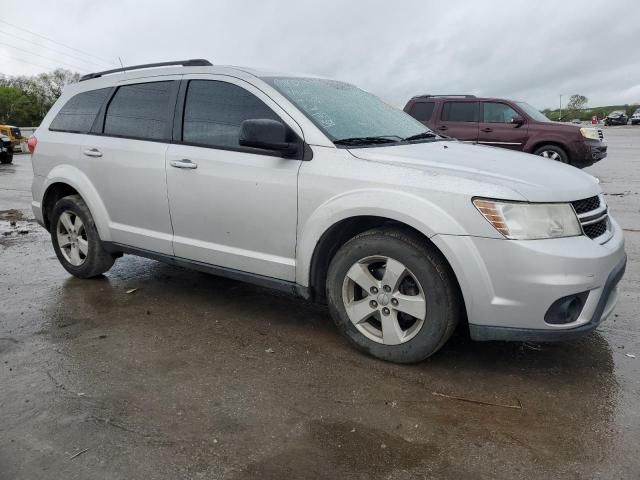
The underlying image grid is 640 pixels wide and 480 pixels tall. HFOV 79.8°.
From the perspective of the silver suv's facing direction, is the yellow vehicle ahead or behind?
behind

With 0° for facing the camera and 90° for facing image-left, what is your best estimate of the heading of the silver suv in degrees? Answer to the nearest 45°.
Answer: approximately 315°
